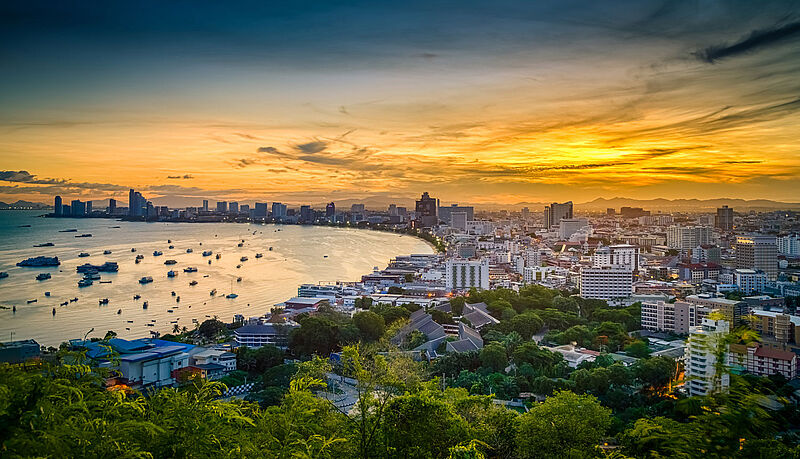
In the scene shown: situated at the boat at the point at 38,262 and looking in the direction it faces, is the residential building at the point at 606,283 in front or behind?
behind

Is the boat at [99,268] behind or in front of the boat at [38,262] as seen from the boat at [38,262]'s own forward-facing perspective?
behind

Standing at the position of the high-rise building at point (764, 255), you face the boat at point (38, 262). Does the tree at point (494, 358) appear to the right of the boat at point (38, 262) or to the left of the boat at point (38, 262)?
left

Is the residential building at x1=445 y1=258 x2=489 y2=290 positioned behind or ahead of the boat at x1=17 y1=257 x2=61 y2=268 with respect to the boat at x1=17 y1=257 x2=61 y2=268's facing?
behind

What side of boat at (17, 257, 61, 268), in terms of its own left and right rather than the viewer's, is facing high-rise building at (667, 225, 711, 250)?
back

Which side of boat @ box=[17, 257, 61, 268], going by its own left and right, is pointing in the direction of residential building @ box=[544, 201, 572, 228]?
back

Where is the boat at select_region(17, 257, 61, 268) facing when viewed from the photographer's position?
facing to the left of the viewer

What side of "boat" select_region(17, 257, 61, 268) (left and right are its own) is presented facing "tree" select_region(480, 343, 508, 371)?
left

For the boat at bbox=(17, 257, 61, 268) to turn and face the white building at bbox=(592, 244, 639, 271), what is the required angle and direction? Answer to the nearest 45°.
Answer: approximately 135° to its left

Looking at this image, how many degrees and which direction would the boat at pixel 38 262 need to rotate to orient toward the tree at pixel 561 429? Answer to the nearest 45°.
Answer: approximately 90° to its left
